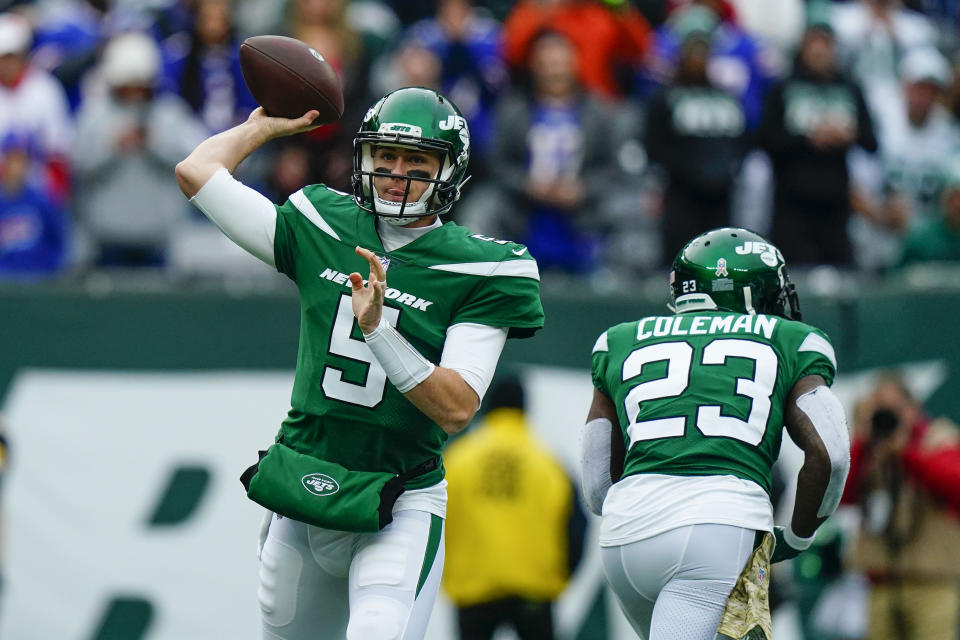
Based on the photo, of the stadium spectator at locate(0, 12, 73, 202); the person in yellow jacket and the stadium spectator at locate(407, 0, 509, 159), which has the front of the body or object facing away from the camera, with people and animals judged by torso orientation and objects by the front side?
the person in yellow jacket

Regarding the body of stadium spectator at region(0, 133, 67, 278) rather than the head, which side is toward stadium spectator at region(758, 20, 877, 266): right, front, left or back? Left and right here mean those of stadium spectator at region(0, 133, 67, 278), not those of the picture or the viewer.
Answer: left

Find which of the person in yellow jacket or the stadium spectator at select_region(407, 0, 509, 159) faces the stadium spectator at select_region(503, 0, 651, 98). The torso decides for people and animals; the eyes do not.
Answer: the person in yellow jacket

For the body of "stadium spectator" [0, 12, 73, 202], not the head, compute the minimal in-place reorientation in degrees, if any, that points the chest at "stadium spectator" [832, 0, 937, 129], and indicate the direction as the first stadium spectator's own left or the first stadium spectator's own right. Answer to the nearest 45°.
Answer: approximately 90° to the first stadium spectator's own left

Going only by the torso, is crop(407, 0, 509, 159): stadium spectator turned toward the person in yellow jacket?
yes

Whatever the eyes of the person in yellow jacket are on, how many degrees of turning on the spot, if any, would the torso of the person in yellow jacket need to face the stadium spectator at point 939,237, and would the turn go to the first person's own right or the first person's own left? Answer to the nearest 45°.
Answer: approximately 45° to the first person's own right

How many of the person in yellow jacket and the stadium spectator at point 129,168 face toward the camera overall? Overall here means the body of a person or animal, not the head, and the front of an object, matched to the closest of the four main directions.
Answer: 1

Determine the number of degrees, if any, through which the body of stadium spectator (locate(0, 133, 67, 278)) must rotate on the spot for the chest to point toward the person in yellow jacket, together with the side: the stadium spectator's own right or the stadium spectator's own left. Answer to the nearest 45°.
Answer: approximately 45° to the stadium spectator's own left

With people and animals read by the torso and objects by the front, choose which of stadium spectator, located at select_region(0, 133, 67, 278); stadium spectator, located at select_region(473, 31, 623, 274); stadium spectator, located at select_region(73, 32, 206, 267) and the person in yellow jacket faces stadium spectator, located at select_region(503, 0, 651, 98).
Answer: the person in yellow jacket

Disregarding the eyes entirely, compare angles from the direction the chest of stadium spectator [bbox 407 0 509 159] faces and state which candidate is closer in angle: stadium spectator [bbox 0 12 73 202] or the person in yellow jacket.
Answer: the person in yellow jacket

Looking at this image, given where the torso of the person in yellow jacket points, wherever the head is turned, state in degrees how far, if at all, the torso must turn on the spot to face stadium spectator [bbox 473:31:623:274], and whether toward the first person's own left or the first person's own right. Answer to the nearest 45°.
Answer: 0° — they already face them

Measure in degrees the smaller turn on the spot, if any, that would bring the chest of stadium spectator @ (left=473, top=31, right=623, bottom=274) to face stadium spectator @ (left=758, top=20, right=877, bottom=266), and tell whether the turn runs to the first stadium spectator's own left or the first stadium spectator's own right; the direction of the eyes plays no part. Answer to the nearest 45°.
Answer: approximately 90° to the first stadium spectator's own left
